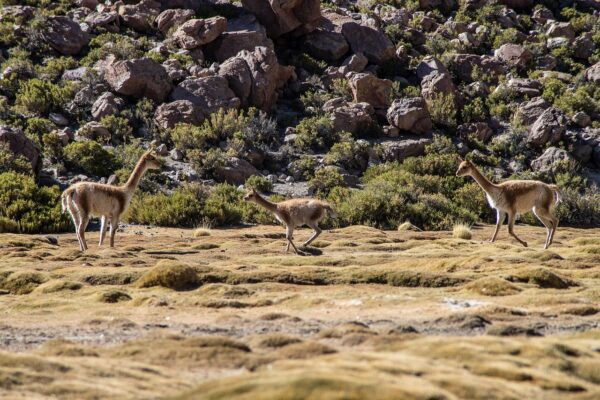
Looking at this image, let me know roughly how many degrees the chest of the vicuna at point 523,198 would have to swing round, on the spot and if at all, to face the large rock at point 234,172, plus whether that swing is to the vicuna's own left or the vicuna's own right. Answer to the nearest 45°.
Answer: approximately 45° to the vicuna's own right

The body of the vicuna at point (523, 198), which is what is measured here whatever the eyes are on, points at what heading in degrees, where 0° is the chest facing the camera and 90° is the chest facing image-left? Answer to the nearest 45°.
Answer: approximately 90°

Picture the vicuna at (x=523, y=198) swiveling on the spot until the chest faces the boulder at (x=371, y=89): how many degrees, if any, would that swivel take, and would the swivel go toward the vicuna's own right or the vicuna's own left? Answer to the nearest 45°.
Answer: approximately 45° to the vicuna's own right

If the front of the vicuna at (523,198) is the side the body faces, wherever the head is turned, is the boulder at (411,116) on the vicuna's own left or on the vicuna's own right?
on the vicuna's own right

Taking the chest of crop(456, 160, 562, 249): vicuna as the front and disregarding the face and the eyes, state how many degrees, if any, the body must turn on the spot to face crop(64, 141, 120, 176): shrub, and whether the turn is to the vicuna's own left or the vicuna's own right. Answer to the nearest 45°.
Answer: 0° — it already faces it

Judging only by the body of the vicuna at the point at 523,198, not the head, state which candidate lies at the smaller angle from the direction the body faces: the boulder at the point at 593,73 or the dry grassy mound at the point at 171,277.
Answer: the dry grassy mound

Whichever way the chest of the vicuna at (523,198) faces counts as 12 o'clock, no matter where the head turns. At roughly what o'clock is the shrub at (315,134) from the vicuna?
The shrub is roughly at 2 o'clock from the vicuna.

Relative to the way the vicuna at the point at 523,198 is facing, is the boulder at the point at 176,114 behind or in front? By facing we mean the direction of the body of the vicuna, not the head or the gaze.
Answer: in front

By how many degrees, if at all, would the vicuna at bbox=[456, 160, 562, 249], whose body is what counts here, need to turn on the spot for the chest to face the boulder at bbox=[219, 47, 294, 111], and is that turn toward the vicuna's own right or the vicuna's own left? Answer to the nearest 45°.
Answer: approximately 45° to the vicuna's own right

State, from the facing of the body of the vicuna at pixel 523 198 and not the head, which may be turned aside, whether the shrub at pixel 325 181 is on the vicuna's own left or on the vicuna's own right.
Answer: on the vicuna's own right

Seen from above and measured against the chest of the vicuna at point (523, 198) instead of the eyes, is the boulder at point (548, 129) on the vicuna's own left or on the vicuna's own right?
on the vicuna's own right

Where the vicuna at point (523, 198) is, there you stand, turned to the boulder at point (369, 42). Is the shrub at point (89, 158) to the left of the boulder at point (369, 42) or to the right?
left

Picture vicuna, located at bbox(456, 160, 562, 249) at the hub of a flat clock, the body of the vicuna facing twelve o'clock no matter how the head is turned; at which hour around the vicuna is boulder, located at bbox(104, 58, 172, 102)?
The boulder is roughly at 1 o'clock from the vicuna.

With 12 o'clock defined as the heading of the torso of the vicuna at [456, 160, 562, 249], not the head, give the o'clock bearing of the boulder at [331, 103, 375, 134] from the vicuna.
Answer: The boulder is roughly at 2 o'clock from the vicuna.

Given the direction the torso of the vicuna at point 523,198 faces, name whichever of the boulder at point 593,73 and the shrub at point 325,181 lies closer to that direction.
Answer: the shrub

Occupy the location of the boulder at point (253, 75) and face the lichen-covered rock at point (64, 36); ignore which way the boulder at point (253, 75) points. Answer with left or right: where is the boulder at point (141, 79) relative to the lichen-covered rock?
left

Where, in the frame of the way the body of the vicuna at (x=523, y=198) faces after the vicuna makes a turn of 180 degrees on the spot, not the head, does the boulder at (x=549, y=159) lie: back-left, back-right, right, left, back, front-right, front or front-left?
left

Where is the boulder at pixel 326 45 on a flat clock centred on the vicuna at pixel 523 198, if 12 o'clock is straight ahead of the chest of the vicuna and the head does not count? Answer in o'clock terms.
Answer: The boulder is roughly at 2 o'clock from the vicuna.
